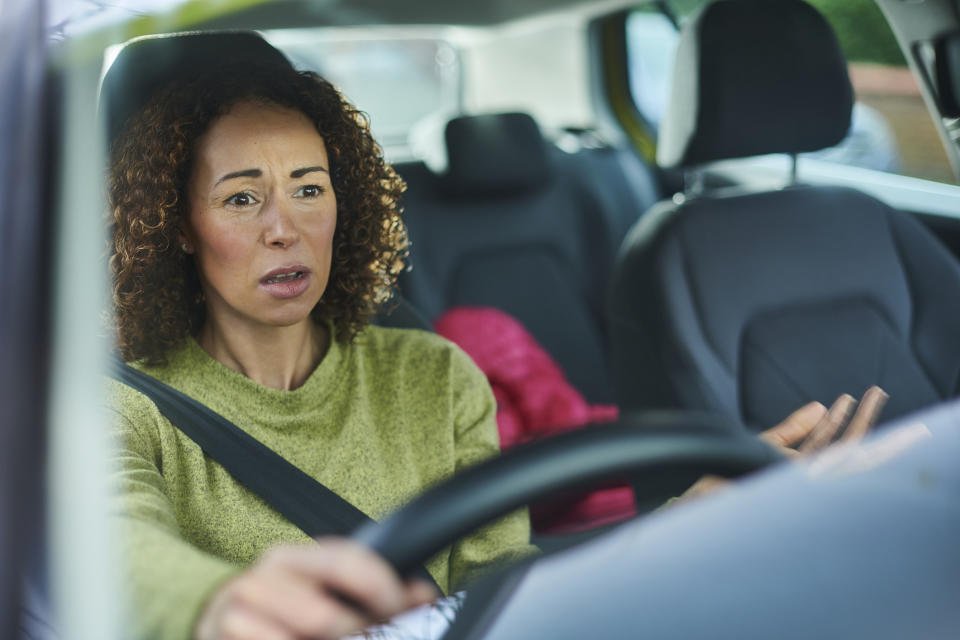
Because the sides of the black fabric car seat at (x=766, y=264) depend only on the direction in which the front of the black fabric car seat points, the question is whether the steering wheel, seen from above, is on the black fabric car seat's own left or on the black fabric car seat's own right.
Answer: on the black fabric car seat's own right

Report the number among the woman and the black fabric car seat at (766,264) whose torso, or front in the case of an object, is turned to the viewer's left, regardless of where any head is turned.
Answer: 0

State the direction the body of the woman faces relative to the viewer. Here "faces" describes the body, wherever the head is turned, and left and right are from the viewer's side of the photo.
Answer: facing the viewer and to the right of the viewer

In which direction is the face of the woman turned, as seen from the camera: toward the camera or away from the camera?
toward the camera

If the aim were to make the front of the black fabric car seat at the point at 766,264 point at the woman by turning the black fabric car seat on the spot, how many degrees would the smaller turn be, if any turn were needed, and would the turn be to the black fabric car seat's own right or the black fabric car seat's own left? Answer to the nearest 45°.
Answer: approximately 90° to the black fabric car seat's own right

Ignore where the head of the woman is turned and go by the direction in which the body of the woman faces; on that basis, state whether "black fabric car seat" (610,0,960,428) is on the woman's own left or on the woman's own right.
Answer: on the woman's own left

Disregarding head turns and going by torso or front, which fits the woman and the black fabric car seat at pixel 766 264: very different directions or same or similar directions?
same or similar directions
